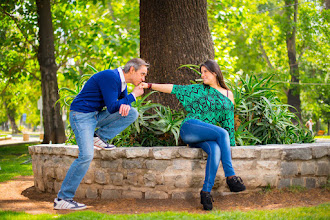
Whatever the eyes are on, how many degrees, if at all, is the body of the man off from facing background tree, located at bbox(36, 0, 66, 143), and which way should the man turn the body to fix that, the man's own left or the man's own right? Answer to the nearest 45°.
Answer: approximately 90° to the man's own left

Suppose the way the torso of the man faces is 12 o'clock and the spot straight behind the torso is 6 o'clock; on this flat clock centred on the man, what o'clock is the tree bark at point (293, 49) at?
The tree bark is roughly at 10 o'clock from the man.

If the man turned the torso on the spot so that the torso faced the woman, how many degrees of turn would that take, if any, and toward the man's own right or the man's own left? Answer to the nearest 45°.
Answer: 0° — they already face them

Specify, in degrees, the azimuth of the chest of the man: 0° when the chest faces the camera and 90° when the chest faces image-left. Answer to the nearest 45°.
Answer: approximately 270°
